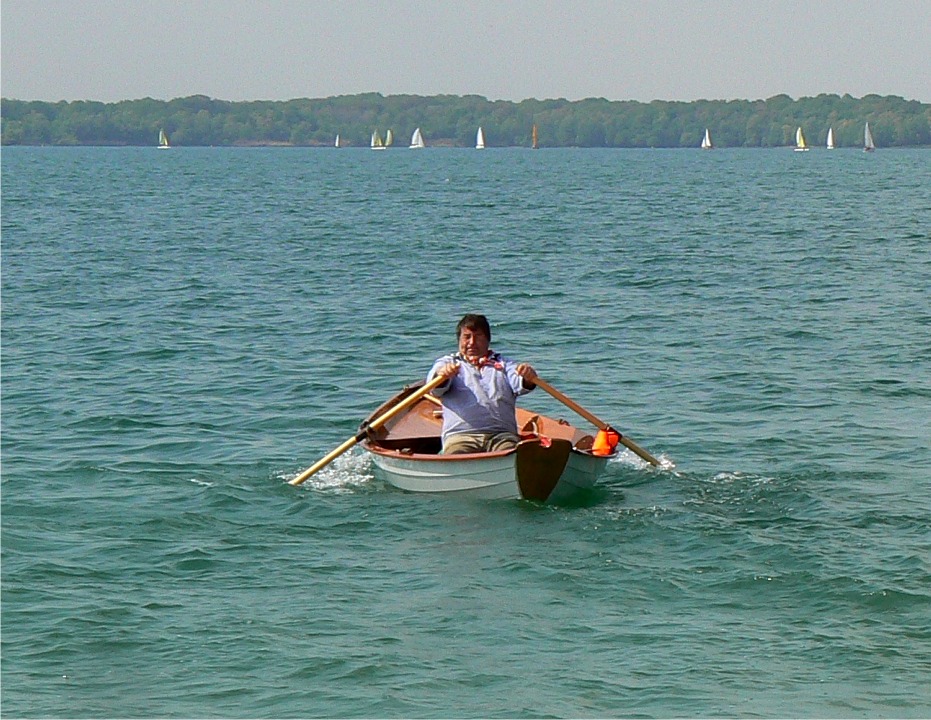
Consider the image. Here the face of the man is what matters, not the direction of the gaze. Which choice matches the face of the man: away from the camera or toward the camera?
toward the camera

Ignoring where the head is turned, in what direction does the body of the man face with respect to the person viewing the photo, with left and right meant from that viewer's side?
facing the viewer
